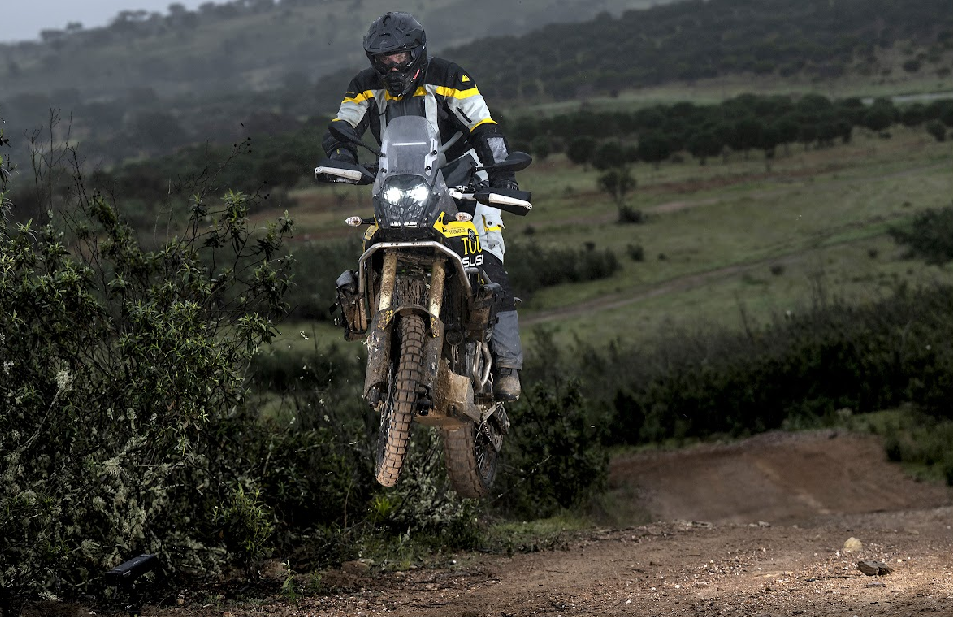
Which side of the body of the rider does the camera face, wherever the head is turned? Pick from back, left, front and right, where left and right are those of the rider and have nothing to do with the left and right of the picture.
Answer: front

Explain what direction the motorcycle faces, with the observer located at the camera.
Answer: facing the viewer

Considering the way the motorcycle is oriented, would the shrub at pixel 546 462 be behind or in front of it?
behind

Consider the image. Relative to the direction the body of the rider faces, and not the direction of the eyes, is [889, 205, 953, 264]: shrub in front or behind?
behind

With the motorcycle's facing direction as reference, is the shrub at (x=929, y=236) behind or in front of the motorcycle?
behind
